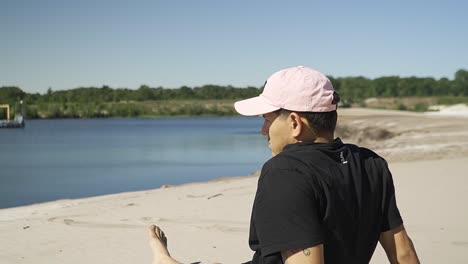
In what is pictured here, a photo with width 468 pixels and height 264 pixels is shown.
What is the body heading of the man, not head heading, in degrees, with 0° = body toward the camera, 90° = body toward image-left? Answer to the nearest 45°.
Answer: approximately 135°
